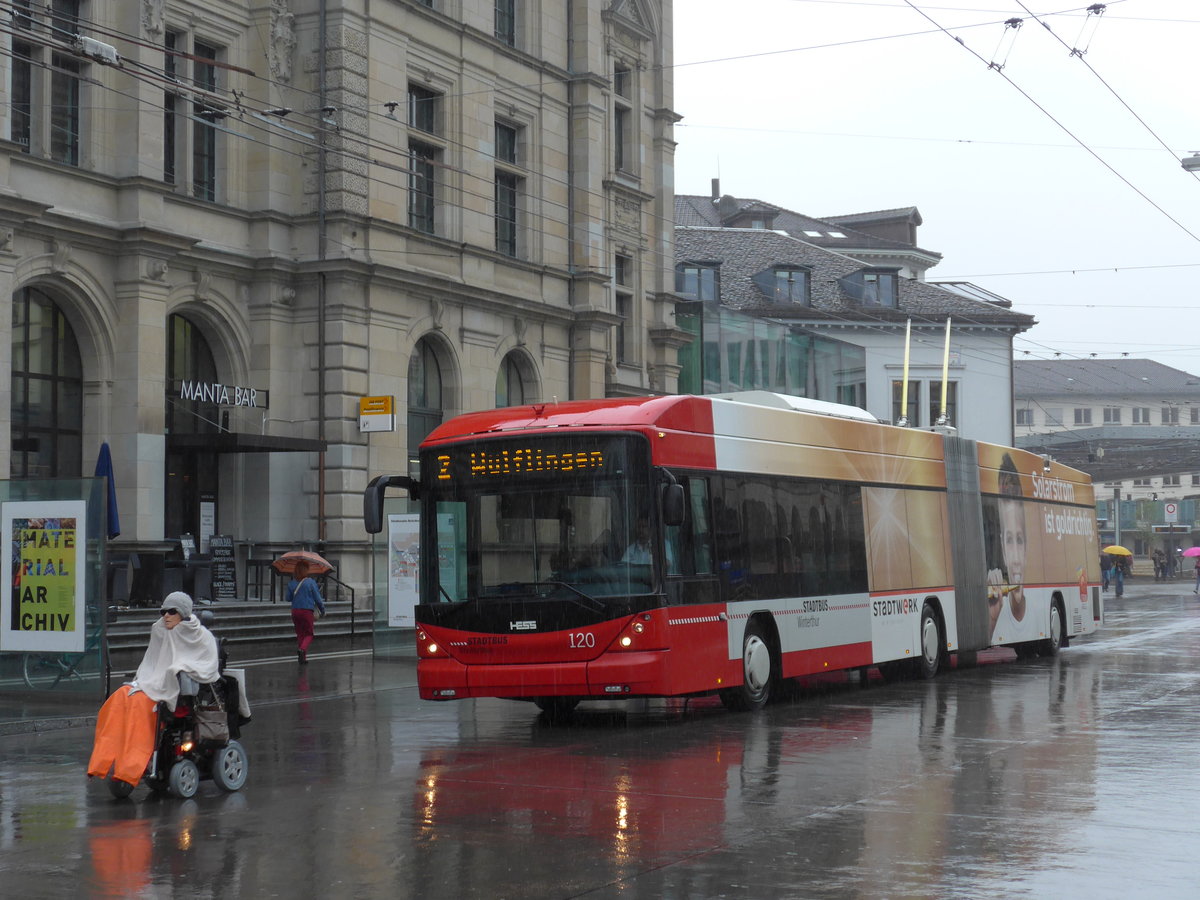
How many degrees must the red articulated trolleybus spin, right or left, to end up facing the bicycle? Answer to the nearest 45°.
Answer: approximately 45° to its right

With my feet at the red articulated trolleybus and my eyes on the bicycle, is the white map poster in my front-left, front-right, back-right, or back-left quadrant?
front-right

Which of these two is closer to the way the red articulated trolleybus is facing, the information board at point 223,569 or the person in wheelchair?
the person in wheelchair

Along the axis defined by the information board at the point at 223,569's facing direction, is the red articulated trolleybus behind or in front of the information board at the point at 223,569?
in front

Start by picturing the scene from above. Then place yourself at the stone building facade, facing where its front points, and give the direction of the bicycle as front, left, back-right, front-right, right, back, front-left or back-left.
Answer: front-right

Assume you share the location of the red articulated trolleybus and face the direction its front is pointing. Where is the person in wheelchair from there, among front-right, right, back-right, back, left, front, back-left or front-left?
front

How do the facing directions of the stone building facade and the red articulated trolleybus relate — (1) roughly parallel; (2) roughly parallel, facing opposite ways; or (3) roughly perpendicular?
roughly perpendicular

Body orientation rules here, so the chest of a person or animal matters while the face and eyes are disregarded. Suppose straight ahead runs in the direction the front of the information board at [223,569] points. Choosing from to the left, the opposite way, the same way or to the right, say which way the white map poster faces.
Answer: the same way

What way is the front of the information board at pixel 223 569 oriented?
toward the camera

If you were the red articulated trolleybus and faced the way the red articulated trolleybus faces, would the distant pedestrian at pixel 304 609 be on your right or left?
on your right

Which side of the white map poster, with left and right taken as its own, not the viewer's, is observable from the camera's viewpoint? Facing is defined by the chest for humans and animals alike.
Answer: front

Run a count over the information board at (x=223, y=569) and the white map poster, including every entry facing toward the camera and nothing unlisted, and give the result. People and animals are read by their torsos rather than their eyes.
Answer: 2

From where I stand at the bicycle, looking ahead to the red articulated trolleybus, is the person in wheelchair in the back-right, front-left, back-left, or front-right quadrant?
front-right
